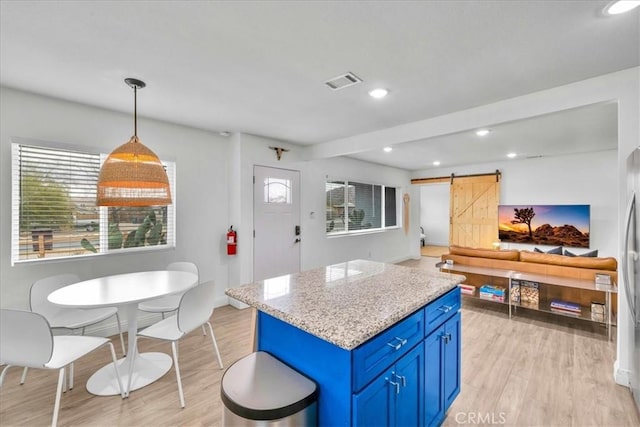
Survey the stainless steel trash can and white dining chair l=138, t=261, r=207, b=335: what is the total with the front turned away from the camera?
0

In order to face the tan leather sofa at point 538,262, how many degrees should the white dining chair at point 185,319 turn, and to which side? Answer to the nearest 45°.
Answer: approximately 135° to its right

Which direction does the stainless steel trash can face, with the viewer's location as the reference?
facing the viewer and to the left of the viewer

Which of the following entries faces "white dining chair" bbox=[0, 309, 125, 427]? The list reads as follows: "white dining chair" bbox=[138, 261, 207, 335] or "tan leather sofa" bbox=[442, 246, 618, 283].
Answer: "white dining chair" bbox=[138, 261, 207, 335]

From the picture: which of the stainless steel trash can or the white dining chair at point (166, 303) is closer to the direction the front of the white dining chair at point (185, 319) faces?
the white dining chair

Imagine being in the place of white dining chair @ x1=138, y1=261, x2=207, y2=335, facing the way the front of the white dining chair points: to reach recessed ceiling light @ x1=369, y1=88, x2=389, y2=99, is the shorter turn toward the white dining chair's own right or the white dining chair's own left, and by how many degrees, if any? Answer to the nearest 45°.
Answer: approximately 90° to the white dining chair's own left

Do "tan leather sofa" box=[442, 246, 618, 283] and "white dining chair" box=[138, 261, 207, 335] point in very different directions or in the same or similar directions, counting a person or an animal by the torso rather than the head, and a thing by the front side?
very different directions

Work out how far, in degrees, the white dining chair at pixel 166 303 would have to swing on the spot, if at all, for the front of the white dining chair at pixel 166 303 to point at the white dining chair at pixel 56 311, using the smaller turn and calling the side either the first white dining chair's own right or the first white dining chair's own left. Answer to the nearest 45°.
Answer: approximately 45° to the first white dining chair's own right

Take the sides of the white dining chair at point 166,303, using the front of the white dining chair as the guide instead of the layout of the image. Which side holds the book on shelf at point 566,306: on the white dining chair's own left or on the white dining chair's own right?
on the white dining chair's own left

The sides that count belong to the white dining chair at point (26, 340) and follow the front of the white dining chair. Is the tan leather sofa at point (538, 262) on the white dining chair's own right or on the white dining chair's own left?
on the white dining chair's own right

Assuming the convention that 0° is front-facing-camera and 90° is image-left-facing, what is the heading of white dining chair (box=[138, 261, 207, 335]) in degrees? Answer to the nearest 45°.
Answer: approximately 45°

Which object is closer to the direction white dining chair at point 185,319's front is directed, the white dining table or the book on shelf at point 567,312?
the white dining table

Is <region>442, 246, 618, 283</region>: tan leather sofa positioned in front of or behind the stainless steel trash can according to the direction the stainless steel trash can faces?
behind

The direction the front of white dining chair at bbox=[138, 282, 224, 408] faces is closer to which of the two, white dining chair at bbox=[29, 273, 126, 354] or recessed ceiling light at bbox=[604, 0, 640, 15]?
the white dining chair

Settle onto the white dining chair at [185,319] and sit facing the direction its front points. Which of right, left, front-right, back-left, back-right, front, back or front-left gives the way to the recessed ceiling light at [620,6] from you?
back

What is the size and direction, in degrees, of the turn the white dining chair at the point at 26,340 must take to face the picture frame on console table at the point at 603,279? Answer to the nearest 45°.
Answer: approximately 90° to its right

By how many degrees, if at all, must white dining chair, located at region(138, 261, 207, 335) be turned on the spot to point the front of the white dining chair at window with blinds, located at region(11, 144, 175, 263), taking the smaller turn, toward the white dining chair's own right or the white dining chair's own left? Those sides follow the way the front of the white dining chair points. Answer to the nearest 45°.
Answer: approximately 90° to the white dining chair's own right

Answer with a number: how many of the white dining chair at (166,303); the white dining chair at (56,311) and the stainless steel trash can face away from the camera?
0

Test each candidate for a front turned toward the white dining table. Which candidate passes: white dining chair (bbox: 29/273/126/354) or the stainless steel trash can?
the white dining chair
